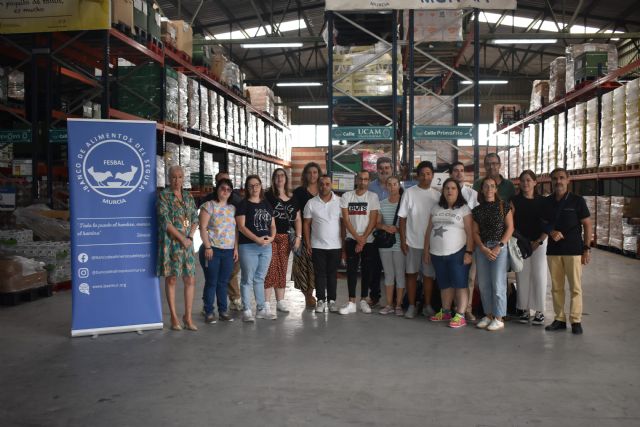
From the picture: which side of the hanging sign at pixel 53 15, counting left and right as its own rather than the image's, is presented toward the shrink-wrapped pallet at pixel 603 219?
left

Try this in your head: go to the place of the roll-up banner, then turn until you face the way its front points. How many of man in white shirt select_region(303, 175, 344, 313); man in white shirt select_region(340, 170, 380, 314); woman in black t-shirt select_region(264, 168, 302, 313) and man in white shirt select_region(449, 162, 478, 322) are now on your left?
4

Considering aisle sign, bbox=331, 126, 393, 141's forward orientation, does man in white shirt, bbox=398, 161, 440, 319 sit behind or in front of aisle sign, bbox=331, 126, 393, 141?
in front

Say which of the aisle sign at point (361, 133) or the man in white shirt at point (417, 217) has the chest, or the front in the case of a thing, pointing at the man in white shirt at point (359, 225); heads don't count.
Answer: the aisle sign

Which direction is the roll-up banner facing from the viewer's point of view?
toward the camera

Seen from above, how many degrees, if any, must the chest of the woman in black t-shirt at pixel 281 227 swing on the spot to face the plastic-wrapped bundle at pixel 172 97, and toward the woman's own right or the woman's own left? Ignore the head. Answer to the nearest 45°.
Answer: approximately 135° to the woman's own right

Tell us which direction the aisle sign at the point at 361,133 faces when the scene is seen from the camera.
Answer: facing the viewer

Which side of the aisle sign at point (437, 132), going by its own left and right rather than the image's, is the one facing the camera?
front

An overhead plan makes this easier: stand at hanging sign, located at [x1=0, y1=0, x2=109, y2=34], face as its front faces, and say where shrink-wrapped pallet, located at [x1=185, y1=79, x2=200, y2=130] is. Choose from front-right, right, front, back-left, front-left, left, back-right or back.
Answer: back-left

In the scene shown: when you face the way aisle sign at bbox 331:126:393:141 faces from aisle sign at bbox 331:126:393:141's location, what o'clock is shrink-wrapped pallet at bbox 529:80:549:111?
The shrink-wrapped pallet is roughly at 7 o'clock from the aisle sign.
